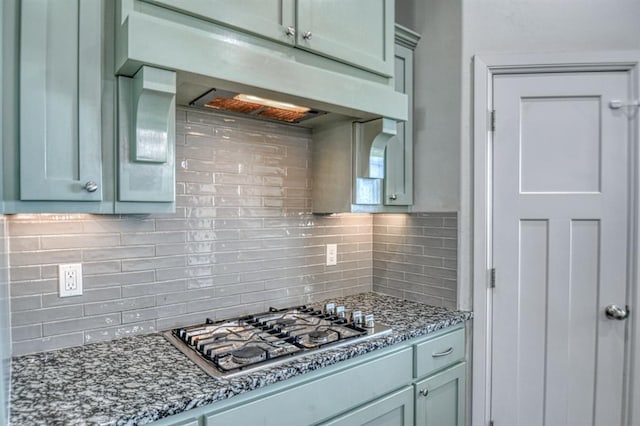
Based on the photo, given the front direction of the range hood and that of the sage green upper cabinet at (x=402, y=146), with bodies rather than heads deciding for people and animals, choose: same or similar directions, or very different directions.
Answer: same or similar directions

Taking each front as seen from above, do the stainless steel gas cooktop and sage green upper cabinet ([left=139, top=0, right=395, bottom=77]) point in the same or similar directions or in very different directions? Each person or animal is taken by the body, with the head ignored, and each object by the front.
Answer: same or similar directions

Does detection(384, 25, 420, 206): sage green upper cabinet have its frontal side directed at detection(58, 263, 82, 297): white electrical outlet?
no

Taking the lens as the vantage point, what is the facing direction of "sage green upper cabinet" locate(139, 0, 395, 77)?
facing the viewer and to the right of the viewer

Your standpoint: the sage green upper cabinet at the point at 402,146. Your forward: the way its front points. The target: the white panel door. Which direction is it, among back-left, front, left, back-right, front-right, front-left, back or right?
front-left

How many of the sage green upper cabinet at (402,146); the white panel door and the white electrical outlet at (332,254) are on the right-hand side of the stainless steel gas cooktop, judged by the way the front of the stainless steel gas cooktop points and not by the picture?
0

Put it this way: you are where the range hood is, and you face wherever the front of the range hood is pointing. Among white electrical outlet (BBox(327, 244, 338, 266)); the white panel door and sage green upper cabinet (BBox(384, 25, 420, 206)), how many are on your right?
0

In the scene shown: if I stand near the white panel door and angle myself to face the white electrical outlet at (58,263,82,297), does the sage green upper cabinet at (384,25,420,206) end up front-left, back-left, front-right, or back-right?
front-right

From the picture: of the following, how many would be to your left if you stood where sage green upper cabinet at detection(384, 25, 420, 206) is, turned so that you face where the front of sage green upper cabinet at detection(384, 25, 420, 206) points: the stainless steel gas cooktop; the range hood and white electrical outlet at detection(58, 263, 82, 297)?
0

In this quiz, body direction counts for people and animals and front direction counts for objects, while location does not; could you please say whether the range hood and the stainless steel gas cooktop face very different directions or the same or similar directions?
same or similar directions

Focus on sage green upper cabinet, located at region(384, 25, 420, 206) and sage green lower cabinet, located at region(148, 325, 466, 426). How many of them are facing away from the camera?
0
